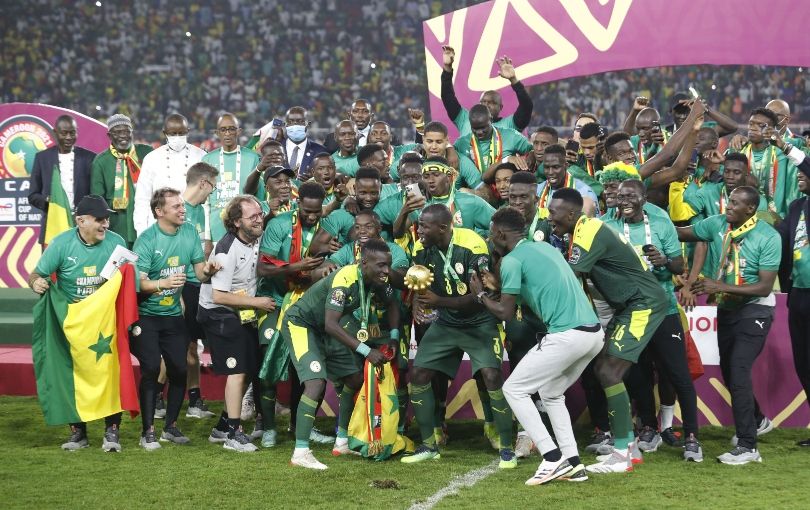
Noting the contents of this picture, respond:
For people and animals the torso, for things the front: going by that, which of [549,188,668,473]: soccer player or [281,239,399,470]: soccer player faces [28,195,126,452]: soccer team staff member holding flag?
[549,188,668,473]: soccer player

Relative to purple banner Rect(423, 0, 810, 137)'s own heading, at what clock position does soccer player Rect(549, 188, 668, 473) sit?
The soccer player is roughly at 12 o'clock from the purple banner.

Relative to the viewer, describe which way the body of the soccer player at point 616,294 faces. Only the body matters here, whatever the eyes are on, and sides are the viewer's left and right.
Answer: facing to the left of the viewer

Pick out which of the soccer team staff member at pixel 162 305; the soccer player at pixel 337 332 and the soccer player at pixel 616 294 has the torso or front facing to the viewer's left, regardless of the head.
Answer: the soccer player at pixel 616 294

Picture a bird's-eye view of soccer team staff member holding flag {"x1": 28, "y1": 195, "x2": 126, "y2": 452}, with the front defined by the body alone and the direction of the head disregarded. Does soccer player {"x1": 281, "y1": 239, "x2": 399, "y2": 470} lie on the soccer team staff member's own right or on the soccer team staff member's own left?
on the soccer team staff member's own left

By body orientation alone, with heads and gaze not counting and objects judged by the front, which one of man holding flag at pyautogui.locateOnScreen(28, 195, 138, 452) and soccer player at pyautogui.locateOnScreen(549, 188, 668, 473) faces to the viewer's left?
the soccer player

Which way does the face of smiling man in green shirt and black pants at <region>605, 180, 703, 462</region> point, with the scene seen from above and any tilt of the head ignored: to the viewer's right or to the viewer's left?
to the viewer's left

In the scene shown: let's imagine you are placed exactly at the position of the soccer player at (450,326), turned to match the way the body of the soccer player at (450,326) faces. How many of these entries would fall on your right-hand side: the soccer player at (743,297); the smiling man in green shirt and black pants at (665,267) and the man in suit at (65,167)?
1
